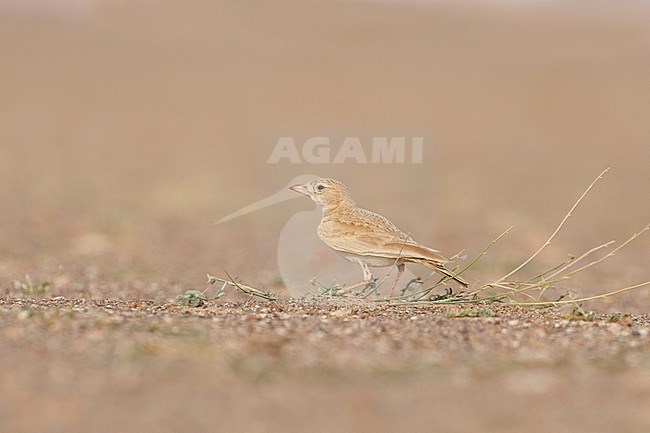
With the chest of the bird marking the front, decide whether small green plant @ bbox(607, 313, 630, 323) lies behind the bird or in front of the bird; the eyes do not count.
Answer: behind

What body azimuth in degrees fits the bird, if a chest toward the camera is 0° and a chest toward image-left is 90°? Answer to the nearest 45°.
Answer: approximately 90°

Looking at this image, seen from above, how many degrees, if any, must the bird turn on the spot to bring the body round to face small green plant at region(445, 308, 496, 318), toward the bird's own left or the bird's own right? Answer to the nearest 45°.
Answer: approximately 180°

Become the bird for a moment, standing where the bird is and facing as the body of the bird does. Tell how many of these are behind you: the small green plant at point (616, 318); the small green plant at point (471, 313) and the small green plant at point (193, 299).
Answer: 2

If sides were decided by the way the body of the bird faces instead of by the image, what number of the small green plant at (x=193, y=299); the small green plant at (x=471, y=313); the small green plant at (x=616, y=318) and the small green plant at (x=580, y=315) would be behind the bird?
3

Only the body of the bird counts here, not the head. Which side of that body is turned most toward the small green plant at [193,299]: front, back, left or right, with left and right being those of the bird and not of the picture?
front

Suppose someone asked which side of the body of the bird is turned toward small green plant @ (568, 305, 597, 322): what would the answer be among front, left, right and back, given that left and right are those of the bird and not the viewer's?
back

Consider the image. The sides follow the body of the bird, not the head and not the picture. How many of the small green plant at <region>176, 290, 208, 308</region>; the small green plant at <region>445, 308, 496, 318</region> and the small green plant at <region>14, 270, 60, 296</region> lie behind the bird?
1

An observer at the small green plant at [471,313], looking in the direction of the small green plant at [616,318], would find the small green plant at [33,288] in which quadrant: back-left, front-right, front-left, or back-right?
back-left
